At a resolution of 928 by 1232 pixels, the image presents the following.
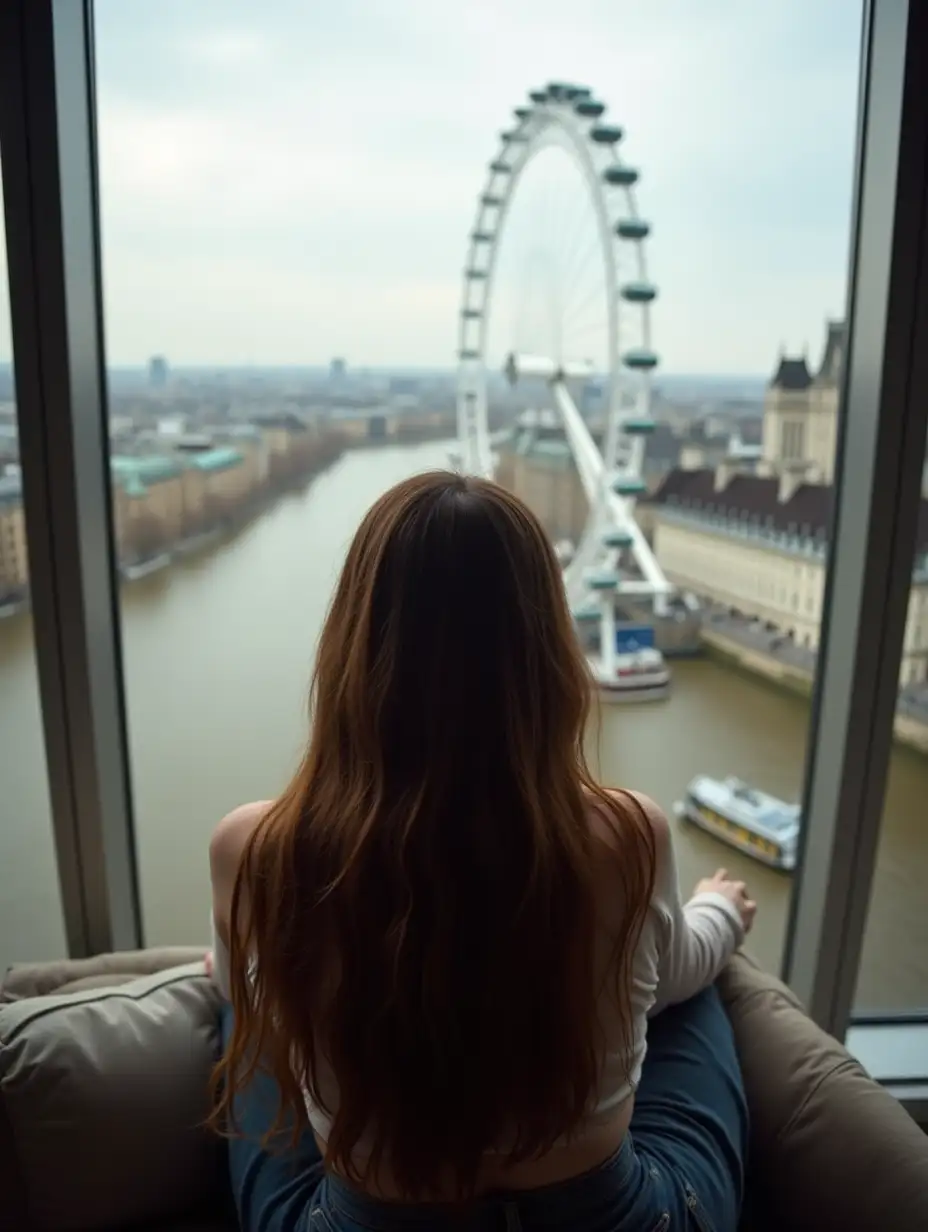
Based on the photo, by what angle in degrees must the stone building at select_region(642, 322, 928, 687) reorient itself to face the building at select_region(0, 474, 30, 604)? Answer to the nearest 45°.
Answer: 0° — it already faces it

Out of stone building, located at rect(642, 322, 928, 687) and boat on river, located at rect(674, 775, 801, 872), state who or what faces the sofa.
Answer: the stone building

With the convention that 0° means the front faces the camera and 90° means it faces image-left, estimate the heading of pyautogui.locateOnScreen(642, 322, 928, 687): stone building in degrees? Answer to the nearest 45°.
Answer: approximately 45°

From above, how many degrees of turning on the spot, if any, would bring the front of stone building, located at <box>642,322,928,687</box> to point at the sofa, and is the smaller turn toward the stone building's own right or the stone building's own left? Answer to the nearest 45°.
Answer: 0° — it already faces it

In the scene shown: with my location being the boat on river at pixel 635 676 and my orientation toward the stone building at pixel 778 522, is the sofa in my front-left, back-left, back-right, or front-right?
back-right
